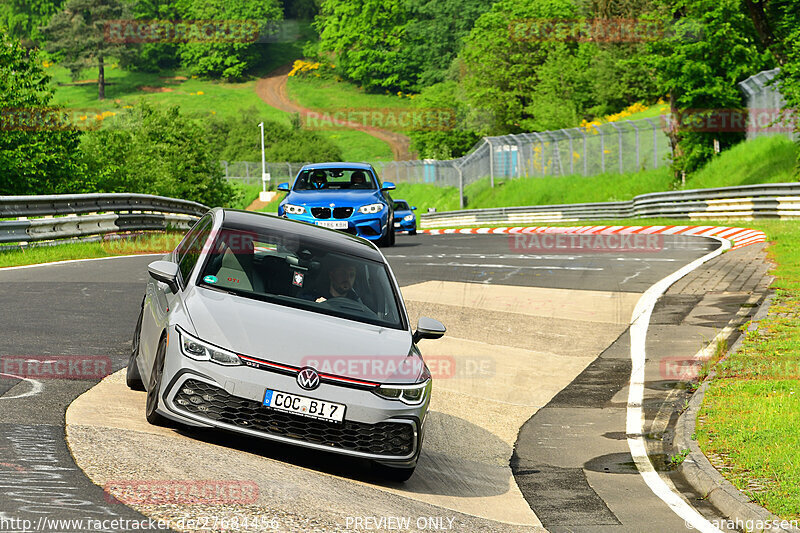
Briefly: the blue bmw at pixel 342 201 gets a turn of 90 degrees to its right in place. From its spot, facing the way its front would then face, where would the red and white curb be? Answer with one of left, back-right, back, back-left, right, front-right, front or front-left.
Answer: back-right

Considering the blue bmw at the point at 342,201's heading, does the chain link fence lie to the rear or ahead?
to the rear

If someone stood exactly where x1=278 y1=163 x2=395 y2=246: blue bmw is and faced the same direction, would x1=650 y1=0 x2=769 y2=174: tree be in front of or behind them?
behind

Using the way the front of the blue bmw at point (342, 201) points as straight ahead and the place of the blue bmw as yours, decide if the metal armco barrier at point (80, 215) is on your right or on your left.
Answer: on your right

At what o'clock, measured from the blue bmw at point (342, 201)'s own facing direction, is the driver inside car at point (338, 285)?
The driver inside car is roughly at 12 o'clock from the blue bmw.

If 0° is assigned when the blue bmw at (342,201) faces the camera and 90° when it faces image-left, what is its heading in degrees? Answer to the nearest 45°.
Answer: approximately 0°

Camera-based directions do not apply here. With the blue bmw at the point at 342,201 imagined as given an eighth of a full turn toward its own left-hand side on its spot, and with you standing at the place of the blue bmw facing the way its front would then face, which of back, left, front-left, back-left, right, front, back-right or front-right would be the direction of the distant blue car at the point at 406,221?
back-left
